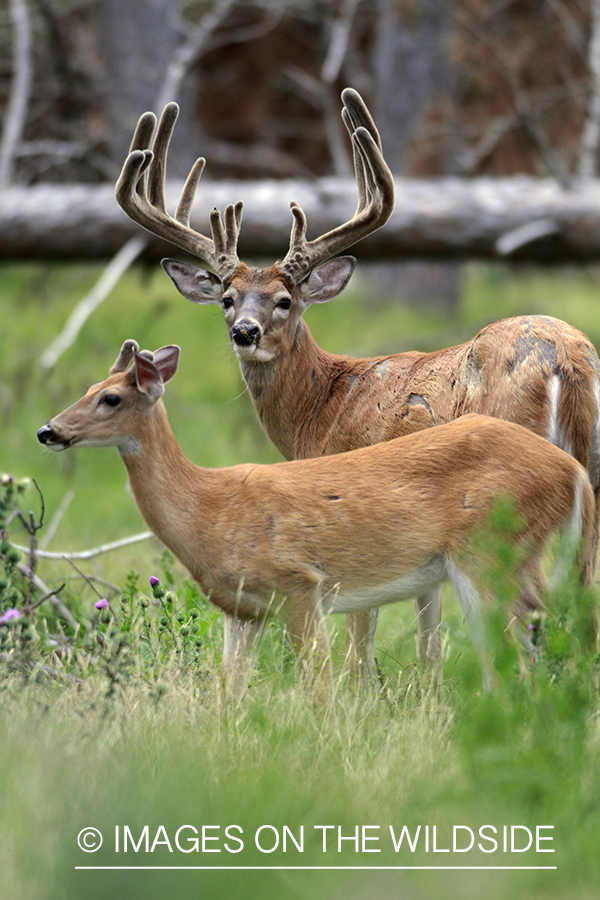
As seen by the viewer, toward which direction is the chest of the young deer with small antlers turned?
to the viewer's left

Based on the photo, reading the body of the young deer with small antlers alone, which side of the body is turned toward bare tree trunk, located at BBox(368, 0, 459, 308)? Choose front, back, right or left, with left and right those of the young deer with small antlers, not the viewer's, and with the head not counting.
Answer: right
